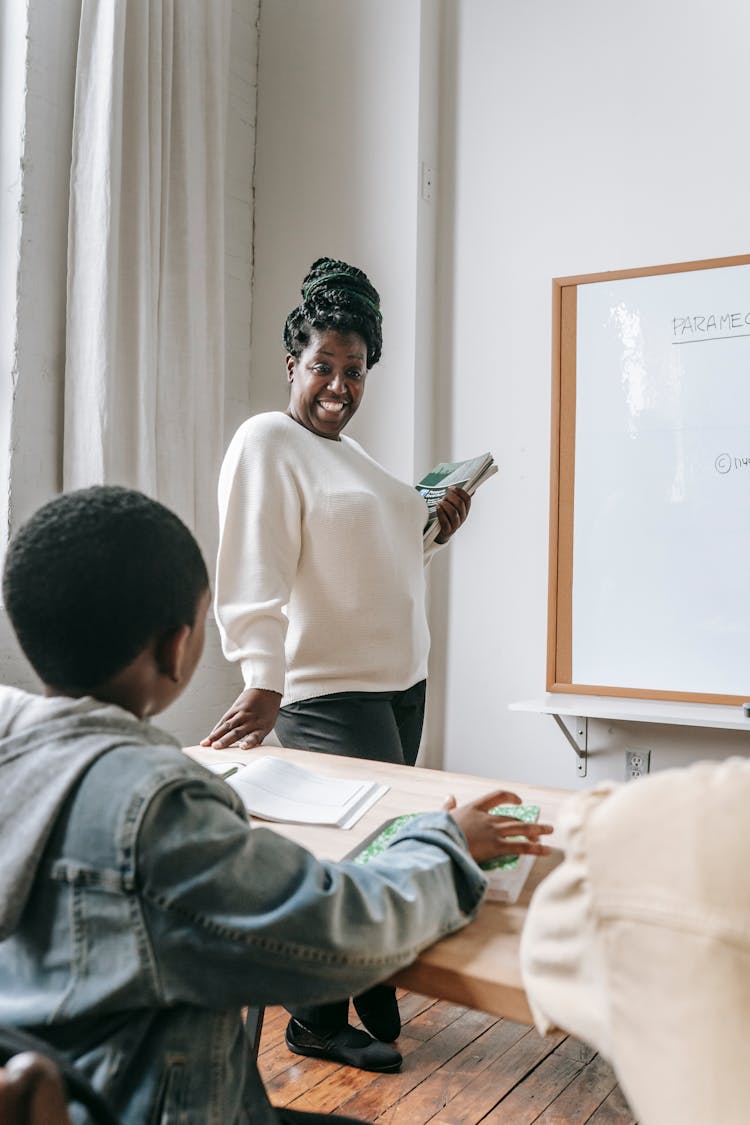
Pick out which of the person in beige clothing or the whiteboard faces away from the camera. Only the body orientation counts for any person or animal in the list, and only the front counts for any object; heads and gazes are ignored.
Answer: the person in beige clothing

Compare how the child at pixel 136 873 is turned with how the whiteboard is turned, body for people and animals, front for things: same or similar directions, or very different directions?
very different directions

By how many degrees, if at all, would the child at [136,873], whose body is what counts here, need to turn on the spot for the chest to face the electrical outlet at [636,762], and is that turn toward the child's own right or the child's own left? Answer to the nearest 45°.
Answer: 0° — they already face it

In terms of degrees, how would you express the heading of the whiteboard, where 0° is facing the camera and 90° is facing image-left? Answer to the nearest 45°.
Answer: approximately 45°

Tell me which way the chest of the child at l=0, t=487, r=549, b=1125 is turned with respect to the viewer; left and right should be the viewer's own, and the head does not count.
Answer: facing away from the viewer and to the right of the viewer

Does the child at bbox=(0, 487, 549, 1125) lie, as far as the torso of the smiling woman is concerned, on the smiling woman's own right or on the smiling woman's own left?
on the smiling woman's own right

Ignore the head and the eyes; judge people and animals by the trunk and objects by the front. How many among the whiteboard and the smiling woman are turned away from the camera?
0

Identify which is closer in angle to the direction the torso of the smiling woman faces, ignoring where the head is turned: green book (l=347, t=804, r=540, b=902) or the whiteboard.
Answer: the green book

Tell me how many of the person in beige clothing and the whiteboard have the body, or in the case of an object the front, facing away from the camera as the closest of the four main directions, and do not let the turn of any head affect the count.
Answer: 1

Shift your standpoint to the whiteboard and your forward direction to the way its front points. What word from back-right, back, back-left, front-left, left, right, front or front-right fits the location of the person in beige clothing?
front-left

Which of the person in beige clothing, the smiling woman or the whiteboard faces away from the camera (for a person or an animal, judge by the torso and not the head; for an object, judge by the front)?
the person in beige clothing

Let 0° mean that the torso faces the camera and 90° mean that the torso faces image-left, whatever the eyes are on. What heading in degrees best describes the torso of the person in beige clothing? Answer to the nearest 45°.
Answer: approximately 180°
